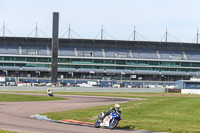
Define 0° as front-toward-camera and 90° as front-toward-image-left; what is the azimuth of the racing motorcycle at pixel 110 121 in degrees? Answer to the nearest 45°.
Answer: approximately 315°
